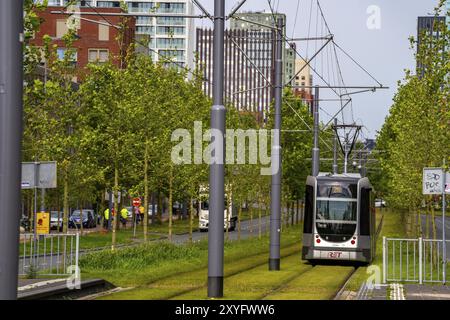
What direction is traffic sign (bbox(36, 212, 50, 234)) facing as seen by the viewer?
toward the camera

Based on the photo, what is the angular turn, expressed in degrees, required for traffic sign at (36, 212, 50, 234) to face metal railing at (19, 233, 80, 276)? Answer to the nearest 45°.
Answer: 0° — it already faces it

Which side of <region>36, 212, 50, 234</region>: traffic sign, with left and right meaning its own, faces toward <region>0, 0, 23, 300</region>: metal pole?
front

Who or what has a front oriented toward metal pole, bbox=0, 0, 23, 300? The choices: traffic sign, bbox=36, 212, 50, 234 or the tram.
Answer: the traffic sign

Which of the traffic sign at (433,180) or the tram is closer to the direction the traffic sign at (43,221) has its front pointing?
the traffic sign
